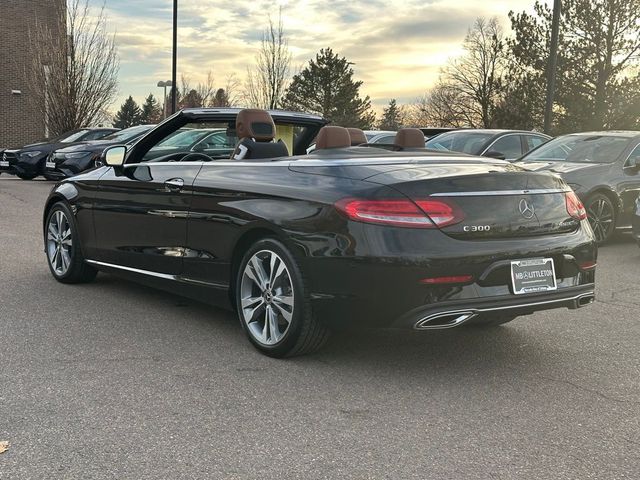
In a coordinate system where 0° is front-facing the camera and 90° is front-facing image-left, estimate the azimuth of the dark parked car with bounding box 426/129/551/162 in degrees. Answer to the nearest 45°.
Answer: approximately 45°

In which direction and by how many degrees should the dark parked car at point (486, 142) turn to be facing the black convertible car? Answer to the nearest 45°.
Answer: approximately 45° to its left

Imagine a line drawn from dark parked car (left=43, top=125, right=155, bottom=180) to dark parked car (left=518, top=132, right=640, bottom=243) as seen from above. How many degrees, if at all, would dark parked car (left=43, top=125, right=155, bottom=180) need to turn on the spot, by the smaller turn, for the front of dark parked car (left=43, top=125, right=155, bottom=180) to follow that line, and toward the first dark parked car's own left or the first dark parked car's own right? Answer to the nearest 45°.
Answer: approximately 90° to the first dark parked car's own left

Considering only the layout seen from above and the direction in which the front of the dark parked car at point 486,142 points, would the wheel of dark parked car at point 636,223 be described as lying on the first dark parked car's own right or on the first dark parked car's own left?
on the first dark parked car's own left

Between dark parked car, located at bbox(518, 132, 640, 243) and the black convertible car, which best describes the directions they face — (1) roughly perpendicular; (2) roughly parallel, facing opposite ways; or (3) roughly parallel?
roughly perpendicular

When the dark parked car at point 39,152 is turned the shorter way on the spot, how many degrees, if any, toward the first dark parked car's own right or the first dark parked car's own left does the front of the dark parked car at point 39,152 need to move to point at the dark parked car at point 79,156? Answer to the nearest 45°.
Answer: approximately 45° to the first dark parked car's own left

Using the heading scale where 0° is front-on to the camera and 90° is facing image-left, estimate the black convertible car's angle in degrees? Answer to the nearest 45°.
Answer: approximately 135°

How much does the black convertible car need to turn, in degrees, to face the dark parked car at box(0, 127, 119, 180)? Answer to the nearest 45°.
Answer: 0° — it already faces it

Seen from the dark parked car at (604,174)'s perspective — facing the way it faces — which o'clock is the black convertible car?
The black convertible car is roughly at 11 o'clock from the dark parked car.

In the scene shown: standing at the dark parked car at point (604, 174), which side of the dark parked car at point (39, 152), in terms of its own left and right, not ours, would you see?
left

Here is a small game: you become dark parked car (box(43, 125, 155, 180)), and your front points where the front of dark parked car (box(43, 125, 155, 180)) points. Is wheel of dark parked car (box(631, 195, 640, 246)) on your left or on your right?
on your left

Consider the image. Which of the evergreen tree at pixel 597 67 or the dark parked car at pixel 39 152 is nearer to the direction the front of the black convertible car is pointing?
the dark parked car
